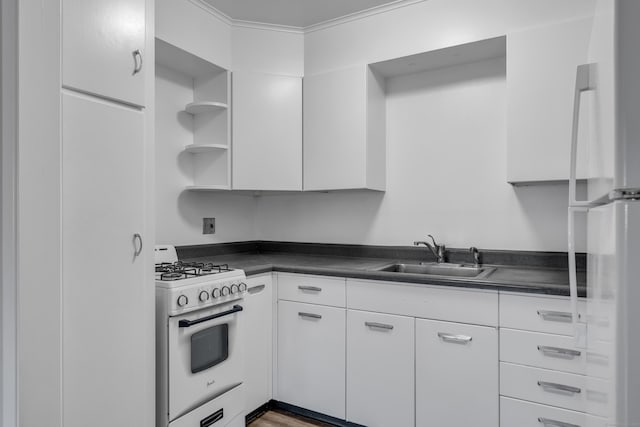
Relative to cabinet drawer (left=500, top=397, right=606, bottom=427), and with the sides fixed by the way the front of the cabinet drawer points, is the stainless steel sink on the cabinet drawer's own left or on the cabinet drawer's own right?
on the cabinet drawer's own right

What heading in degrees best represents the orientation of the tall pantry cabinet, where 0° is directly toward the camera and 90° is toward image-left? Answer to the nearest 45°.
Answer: approximately 315°

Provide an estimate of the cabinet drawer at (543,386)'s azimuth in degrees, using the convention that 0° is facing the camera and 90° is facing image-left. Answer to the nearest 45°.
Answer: approximately 45°

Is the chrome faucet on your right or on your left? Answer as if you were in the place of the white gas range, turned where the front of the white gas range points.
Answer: on your left

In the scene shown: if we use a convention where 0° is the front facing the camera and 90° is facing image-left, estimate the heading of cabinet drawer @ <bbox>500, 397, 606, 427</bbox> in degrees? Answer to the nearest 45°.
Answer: approximately 45°

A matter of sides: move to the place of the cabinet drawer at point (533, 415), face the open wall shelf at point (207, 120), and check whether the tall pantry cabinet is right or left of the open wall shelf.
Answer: left

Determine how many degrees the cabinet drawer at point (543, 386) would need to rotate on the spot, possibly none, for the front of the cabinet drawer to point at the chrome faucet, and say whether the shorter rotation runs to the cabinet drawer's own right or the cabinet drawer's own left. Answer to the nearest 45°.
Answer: approximately 90° to the cabinet drawer's own right
